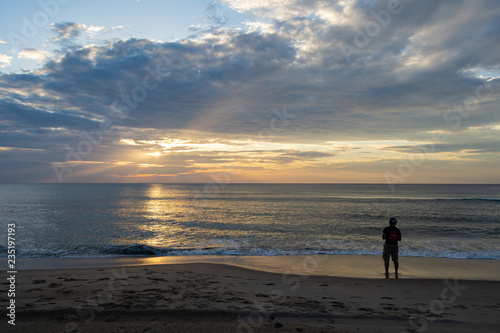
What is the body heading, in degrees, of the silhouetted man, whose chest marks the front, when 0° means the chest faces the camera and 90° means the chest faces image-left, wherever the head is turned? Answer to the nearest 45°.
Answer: approximately 180°
